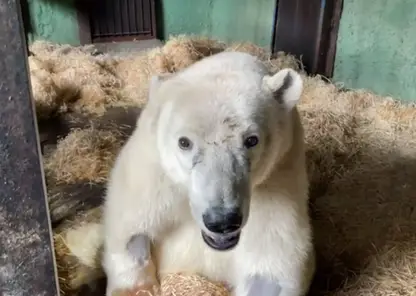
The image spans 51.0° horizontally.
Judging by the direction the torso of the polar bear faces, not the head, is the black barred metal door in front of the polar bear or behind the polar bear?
behind

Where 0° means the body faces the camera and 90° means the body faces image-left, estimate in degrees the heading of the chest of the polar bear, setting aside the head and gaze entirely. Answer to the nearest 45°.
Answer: approximately 0°

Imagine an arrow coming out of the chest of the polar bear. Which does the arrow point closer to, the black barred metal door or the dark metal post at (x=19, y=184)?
the dark metal post

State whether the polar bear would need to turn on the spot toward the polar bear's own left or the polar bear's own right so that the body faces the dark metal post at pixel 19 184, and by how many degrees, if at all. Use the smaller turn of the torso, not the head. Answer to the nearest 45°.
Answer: approximately 45° to the polar bear's own right
